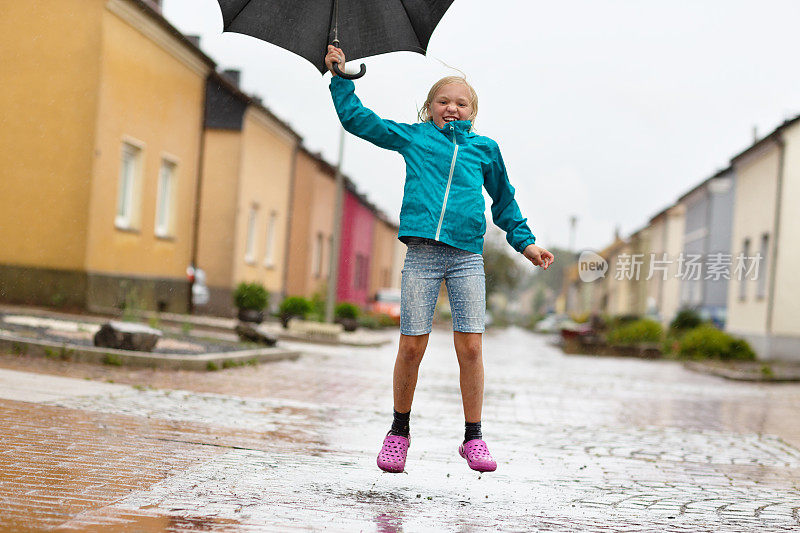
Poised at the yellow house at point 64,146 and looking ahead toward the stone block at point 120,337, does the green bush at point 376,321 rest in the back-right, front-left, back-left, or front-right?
back-left

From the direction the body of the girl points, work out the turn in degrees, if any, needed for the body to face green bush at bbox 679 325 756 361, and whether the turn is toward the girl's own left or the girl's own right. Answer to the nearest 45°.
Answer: approximately 180°

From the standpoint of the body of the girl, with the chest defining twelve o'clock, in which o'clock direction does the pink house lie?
The pink house is roughly at 6 o'clock from the girl.

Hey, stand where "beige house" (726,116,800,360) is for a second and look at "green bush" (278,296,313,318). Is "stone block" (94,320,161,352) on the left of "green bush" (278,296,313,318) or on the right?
left

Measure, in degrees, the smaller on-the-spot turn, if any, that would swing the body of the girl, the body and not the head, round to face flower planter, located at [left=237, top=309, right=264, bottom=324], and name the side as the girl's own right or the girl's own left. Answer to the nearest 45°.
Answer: approximately 180°

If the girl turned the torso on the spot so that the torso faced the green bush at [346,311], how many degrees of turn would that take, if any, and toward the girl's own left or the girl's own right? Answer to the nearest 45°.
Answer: approximately 180°

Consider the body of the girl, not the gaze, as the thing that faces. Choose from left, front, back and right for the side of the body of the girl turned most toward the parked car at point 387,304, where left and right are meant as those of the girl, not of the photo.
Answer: back

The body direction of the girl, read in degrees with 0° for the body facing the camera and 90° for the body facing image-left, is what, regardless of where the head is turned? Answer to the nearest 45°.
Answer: approximately 0°

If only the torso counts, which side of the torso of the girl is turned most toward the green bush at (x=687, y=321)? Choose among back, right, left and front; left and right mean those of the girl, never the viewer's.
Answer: back

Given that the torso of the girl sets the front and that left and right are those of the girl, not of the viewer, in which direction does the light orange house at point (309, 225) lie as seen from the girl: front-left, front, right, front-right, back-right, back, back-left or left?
back

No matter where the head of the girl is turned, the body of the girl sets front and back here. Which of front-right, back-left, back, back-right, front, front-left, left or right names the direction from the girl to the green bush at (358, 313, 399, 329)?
back
